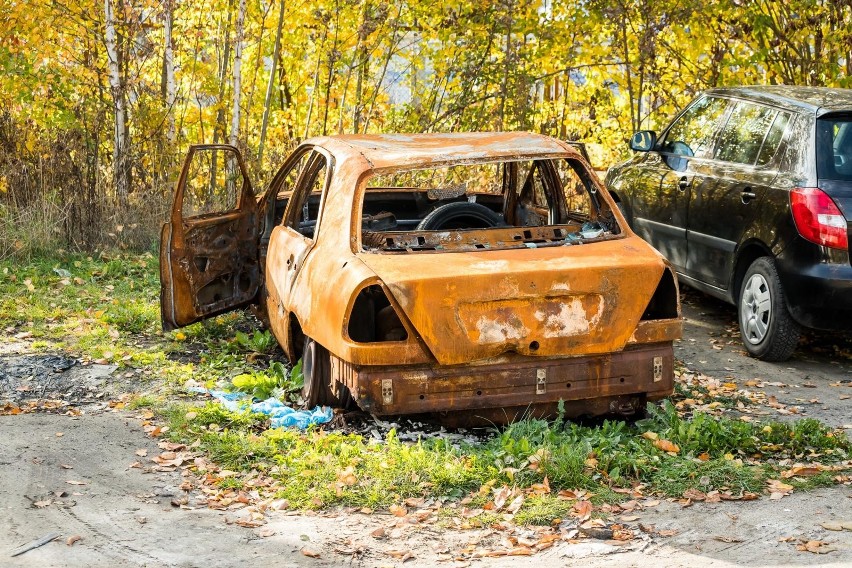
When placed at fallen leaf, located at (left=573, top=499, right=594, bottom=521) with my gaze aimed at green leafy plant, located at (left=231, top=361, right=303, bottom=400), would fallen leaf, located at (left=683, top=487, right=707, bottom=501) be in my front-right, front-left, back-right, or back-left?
back-right

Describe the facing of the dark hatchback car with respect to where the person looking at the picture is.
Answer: facing away from the viewer and to the left of the viewer

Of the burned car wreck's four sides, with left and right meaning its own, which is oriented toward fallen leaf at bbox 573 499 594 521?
back

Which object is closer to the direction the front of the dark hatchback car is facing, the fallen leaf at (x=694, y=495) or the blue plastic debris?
the blue plastic debris

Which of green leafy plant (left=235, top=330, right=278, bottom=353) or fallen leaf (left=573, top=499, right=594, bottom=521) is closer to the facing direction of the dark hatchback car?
the green leafy plant

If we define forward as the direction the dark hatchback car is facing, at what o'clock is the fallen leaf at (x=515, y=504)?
The fallen leaf is roughly at 8 o'clock from the dark hatchback car.

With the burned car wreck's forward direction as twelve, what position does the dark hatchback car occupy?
The dark hatchback car is roughly at 3 o'clock from the burned car wreck.

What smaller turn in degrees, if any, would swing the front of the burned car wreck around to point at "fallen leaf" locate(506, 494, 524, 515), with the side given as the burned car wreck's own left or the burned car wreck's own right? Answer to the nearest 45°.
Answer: approximately 135° to the burned car wreck's own left

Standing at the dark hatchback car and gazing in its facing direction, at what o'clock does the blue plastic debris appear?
The blue plastic debris is roughly at 9 o'clock from the dark hatchback car.

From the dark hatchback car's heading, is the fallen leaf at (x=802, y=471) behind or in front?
behind

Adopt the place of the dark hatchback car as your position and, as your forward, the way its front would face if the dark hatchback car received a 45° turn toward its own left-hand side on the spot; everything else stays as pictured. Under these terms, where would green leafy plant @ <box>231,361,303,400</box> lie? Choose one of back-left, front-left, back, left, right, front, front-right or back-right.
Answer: front-left

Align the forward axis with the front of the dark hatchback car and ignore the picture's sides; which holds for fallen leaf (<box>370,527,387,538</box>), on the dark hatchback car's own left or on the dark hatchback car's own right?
on the dark hatchback car's own left

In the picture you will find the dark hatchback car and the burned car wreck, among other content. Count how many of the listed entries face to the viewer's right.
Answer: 0
